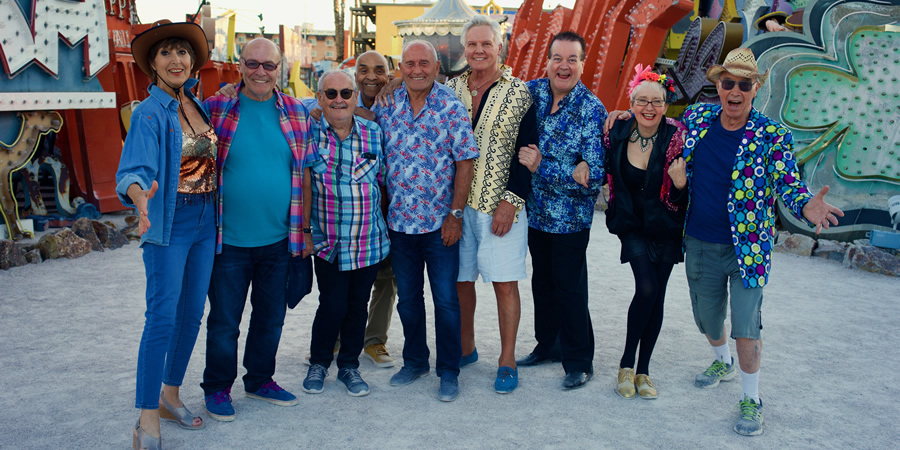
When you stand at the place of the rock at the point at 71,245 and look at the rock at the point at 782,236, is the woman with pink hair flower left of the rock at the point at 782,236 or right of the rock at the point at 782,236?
right

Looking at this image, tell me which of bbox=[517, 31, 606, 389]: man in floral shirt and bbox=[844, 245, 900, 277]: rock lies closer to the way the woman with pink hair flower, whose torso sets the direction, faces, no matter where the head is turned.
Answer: the man in floral shirt

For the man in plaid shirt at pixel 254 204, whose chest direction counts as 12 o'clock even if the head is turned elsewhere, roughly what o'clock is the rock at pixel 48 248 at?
The rock is roughly at 5 o'clock from the man in plaid shirt.

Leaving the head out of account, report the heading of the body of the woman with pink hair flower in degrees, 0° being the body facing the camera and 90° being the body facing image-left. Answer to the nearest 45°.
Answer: approximately 0°

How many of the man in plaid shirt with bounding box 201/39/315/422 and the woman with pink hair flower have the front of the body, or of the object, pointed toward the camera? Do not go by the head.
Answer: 2

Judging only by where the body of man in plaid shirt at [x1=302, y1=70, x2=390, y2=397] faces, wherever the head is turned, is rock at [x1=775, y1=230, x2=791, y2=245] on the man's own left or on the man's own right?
on the man's own left

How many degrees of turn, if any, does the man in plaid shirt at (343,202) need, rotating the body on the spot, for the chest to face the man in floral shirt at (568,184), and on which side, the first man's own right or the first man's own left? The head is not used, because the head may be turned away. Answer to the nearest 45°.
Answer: approximately 90° to the first man's own left

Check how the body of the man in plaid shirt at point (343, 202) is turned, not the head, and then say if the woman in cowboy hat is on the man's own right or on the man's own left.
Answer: on the man's own right

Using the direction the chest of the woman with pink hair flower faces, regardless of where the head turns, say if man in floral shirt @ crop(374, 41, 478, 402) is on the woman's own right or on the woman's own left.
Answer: on the woman's own right
